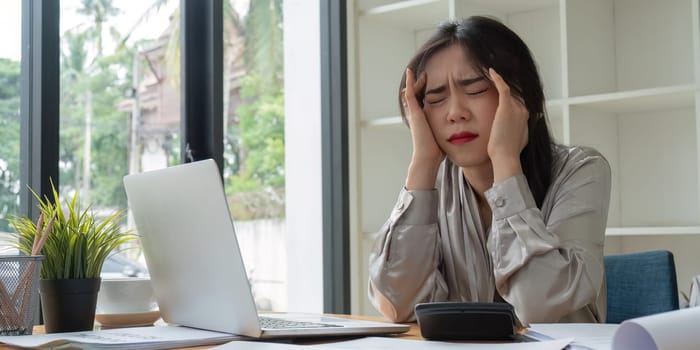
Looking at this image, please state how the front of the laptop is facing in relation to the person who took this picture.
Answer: facing away from the viewer and to the right of the viewer

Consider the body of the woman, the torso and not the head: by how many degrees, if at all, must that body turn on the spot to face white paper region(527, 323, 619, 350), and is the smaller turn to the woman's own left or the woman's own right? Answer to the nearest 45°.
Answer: approximately 45° to the woman's own left

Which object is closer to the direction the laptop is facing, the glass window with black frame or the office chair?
the office chair

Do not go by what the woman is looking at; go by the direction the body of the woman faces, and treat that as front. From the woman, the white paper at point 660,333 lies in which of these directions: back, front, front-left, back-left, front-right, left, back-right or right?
front-left

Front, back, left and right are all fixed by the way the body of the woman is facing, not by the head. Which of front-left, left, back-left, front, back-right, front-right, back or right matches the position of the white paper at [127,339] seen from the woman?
front

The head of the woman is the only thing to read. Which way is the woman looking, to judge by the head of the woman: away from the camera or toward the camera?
toward the camera

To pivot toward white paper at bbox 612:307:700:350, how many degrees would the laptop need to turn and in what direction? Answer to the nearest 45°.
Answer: approximately 90° to its right

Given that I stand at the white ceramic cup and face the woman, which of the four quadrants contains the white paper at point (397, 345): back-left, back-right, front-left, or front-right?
front-right

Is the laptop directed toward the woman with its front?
yes

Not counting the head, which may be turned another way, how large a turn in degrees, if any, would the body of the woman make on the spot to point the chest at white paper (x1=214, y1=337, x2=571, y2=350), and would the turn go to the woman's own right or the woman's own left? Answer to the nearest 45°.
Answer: approximately 45° to the woman's own left

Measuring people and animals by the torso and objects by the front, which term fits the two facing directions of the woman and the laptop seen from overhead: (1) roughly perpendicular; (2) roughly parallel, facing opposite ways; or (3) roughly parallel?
roughly parallel, facing opposite ways

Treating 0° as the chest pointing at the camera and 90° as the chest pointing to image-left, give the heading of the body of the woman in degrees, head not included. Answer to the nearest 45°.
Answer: approximately 45°
